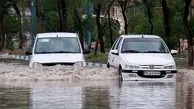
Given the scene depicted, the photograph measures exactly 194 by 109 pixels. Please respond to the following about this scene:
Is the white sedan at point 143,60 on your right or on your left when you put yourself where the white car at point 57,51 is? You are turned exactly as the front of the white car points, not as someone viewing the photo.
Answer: on your left

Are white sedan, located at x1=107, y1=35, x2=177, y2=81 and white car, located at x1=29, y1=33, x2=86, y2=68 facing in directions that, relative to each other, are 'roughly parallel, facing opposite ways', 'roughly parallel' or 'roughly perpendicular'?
roughly parallel

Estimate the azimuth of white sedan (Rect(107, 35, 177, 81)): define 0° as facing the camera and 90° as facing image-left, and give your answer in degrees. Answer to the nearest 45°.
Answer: approximately 0°

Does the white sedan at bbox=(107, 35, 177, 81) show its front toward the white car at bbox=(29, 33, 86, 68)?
no

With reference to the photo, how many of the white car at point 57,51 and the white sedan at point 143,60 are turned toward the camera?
2

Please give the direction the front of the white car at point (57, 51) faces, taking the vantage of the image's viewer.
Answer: facing the viewer
